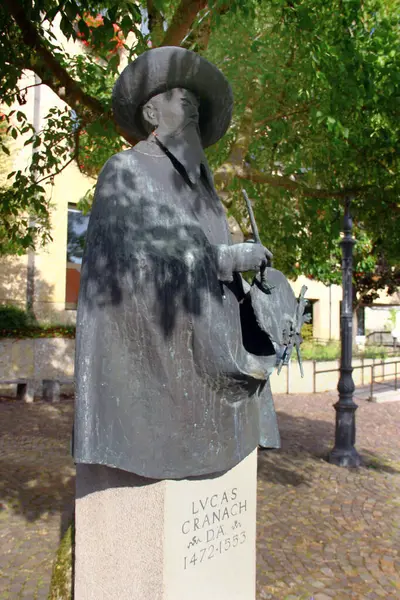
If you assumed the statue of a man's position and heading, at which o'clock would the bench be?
The bench is roughly at 7 o'clock from the statue of a man.

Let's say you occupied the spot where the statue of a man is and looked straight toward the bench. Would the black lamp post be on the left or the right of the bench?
right

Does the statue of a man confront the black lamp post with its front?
no

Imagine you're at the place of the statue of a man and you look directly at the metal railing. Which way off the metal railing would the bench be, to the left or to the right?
left

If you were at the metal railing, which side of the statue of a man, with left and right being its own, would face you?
left

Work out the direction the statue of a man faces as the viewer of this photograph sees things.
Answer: facing the viewer and to the right of the viewer
